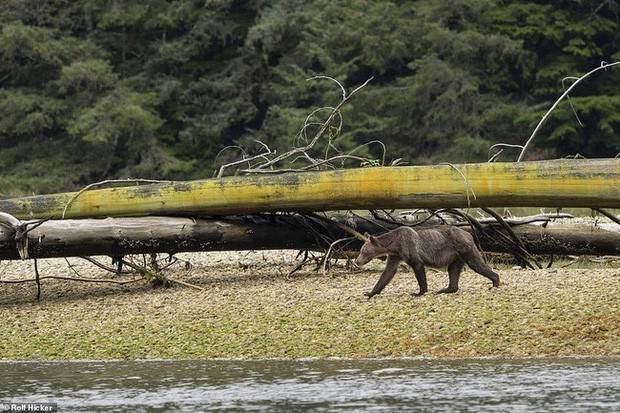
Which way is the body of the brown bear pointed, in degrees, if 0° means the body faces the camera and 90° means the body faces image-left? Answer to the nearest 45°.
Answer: approximately 90°

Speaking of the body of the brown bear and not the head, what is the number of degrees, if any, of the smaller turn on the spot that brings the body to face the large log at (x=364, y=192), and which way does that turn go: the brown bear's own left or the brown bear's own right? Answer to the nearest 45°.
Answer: approximately 45° to the brown bear's own right
